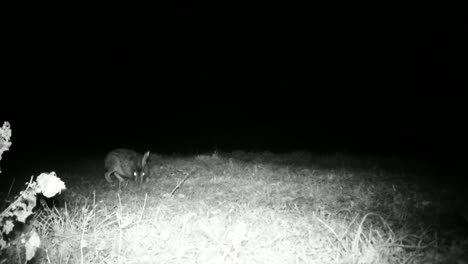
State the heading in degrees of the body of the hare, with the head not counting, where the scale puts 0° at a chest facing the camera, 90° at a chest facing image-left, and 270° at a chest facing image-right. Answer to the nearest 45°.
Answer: approximately 315°

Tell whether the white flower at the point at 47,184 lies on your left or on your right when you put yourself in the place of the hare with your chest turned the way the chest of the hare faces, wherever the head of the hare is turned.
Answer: on your right
